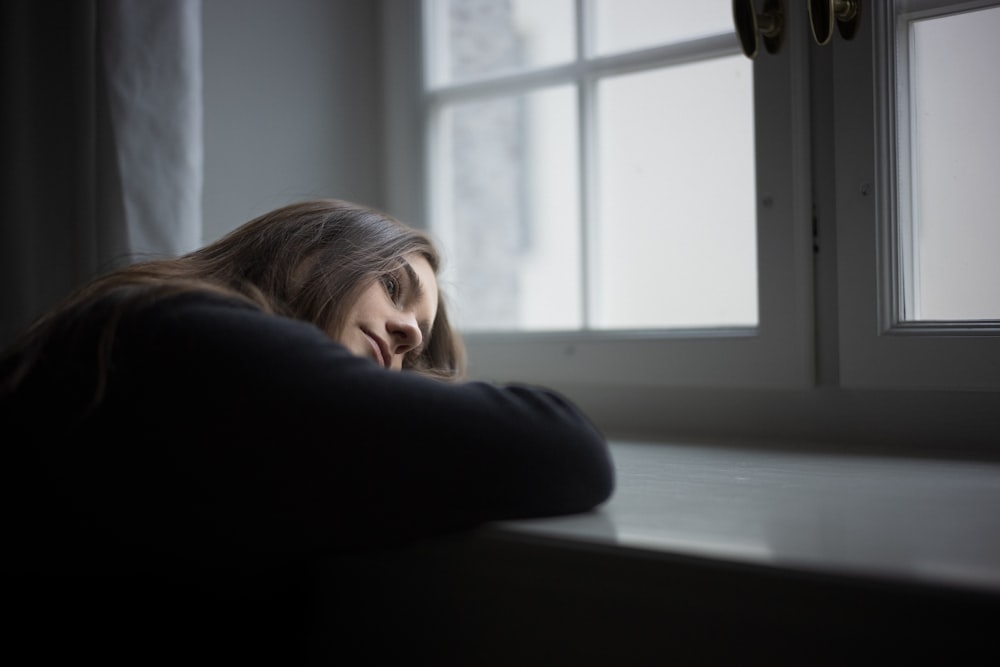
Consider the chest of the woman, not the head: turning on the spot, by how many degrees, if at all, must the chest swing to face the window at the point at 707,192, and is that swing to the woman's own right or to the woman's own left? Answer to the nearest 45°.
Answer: approximately 45° to the woman's own left

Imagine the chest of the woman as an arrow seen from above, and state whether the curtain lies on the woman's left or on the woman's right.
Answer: on the woman's left

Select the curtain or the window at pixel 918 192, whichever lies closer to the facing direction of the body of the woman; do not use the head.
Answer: the window

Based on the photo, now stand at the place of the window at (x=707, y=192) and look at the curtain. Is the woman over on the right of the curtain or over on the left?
left

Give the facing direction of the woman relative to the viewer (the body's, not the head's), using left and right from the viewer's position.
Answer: facing to the right of the viewer
